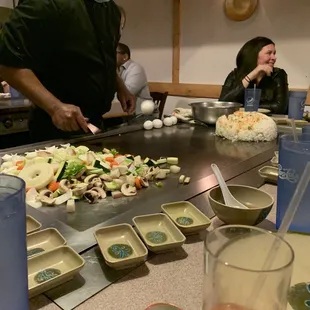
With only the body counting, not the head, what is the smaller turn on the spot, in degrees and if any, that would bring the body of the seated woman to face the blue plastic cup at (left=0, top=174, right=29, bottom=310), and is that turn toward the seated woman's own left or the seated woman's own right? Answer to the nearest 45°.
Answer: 0° — they already face it

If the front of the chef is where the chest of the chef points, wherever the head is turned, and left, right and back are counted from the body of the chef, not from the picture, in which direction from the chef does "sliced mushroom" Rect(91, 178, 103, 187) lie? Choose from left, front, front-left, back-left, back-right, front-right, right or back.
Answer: front-right

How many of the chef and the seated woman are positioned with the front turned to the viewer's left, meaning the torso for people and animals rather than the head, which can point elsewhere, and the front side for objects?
0

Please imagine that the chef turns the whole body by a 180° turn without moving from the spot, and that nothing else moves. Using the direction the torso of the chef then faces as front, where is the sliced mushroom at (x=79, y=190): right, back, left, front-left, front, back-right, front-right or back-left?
back-left

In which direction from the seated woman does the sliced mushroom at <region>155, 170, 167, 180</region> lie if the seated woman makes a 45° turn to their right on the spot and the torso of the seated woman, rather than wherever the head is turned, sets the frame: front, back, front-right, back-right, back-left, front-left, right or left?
front-left

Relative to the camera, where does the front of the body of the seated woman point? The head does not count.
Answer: toward the camera

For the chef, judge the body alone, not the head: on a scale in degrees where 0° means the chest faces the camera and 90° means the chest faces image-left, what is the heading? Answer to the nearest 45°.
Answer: approximately 315°

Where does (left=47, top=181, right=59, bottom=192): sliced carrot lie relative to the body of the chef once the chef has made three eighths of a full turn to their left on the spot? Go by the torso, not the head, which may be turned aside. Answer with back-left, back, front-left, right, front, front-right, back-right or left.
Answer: back

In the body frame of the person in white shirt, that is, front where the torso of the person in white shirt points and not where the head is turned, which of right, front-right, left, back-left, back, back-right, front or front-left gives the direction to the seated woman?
back-left

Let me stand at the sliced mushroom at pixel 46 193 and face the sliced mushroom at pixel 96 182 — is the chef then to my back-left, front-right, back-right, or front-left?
front-left

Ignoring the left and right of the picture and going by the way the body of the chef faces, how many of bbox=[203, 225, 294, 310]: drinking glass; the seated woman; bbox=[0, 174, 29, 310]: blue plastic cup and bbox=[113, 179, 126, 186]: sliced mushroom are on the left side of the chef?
1

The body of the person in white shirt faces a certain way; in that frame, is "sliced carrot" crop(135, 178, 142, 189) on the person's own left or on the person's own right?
on the person's own left

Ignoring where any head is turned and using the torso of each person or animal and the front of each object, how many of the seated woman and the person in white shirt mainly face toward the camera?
1

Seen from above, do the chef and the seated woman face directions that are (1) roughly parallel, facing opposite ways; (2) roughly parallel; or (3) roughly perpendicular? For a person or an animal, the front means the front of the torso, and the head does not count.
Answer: roughly perpendicular
